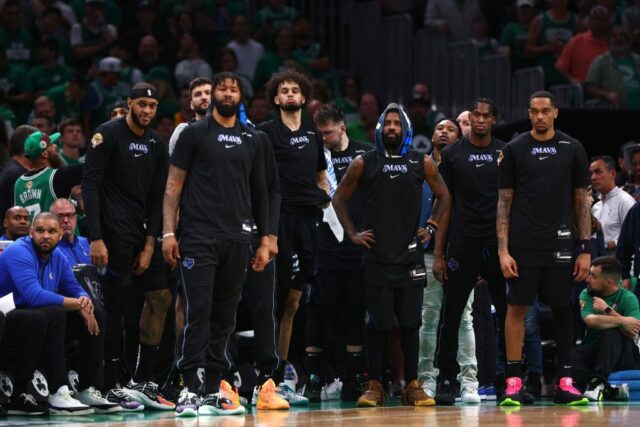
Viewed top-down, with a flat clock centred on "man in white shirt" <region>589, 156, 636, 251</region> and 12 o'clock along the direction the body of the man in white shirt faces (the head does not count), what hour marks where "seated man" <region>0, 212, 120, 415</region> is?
The seated man is roughly at 12 o'clock from the man in white shirt.

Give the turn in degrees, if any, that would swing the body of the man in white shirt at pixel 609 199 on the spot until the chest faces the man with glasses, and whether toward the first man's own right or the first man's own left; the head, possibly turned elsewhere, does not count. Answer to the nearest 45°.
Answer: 0° — they already face them

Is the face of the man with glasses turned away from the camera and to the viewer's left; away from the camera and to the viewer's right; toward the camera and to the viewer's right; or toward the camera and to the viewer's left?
toward the camera and to the viewer's right

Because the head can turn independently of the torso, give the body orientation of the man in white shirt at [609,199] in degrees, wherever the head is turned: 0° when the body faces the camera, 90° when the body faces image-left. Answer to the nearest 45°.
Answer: approximately 45°

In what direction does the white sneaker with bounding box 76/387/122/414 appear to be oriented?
to the viewer's right

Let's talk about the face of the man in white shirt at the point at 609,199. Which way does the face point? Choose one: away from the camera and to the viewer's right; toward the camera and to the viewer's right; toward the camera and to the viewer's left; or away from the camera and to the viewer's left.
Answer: toward the camera and to the viewer's left

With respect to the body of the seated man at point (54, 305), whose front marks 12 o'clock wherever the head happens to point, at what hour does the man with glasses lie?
The man with glasses is roughly at 8 o'clock from the seated man.

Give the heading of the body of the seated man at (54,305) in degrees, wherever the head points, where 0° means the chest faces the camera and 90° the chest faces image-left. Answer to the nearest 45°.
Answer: approximately 315°

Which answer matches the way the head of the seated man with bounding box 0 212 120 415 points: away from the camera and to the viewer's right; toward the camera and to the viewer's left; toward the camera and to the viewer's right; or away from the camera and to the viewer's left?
toward the camera and to the viewer's right
